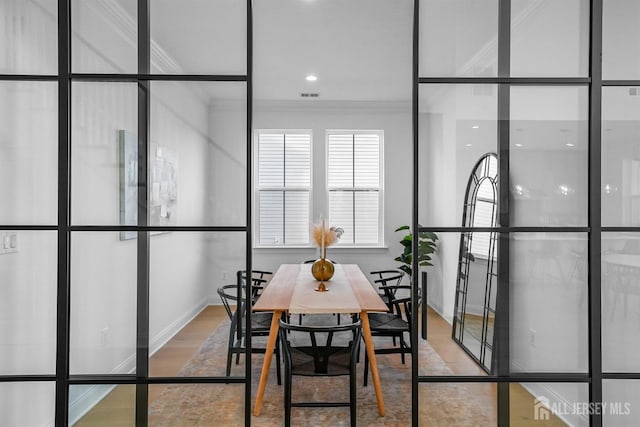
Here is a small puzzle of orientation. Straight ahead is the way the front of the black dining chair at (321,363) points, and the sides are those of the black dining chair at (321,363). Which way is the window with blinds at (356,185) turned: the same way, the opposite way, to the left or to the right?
the opposite way

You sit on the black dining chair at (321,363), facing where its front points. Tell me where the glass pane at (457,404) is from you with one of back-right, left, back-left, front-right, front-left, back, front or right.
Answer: back-right

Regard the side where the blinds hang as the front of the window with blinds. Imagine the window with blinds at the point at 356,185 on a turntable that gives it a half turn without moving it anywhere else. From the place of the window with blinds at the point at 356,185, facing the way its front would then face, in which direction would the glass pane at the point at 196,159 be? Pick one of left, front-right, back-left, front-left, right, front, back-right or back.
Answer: back

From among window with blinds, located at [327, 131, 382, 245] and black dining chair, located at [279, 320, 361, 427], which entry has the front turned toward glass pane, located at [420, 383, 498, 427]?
the window with blinds

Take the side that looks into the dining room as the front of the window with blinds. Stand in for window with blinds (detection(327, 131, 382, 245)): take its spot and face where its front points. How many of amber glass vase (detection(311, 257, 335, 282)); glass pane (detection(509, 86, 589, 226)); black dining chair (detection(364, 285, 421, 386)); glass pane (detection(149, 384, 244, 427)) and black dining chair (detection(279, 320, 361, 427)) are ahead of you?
5

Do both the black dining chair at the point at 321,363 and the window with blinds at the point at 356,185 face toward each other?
yes

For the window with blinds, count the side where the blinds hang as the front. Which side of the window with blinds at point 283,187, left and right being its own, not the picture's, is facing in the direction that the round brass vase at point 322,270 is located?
front

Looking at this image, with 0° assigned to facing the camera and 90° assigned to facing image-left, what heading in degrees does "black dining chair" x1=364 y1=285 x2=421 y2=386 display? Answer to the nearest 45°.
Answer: approximately 90°

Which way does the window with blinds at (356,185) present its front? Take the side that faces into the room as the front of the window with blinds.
toward the camera

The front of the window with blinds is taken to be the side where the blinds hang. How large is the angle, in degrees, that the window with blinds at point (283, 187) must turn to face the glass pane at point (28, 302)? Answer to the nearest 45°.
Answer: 0° — it already faces it

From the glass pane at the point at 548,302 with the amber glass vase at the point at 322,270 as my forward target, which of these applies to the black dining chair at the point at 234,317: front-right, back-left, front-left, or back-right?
front-left

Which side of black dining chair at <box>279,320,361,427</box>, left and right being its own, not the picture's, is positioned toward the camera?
back

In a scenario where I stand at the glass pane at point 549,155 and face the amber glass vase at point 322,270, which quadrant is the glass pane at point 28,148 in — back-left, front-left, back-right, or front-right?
front-left

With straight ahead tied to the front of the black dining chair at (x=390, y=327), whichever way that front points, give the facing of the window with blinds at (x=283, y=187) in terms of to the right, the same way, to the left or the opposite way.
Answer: to the left

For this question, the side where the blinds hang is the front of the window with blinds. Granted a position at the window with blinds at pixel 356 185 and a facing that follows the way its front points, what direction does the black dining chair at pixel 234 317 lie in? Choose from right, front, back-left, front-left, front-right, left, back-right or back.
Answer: front

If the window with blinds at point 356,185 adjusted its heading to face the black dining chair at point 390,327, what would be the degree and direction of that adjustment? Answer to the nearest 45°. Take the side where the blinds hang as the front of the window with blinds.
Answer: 0° — it already faces it

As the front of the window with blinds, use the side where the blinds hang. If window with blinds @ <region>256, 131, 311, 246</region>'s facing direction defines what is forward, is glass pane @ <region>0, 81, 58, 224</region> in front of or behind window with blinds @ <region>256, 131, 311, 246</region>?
in front

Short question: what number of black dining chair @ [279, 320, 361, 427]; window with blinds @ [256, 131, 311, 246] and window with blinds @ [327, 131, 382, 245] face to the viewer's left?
0

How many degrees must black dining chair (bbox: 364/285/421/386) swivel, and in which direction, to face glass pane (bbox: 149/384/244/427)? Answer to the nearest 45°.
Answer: approximately 45° to its left

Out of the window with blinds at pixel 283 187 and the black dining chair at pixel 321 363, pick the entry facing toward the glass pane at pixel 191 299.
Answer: the window with blinds

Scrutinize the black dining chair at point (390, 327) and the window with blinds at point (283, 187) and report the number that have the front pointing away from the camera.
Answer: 0

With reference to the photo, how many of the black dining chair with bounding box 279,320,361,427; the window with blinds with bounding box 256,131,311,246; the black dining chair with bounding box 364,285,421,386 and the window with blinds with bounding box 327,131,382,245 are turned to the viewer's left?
1
